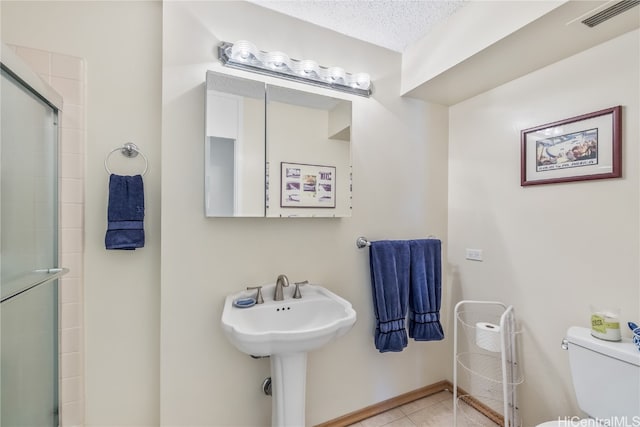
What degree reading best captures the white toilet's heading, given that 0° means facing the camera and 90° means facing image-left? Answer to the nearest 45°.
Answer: approximately 45°

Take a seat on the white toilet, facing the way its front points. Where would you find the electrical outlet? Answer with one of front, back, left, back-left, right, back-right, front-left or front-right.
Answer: right

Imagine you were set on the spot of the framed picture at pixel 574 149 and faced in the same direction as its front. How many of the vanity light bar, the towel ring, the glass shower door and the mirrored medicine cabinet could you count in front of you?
4

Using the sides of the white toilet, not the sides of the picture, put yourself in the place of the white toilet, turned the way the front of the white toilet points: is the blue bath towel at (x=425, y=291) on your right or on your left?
on your right

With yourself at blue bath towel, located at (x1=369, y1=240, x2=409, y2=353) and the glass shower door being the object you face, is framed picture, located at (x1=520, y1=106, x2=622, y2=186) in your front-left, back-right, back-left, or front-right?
back-left

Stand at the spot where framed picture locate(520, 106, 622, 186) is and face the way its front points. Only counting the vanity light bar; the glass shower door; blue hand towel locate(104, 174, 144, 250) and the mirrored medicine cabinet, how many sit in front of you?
4

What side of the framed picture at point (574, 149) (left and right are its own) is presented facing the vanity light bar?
front

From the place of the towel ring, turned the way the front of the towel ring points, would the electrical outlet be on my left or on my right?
on my left
